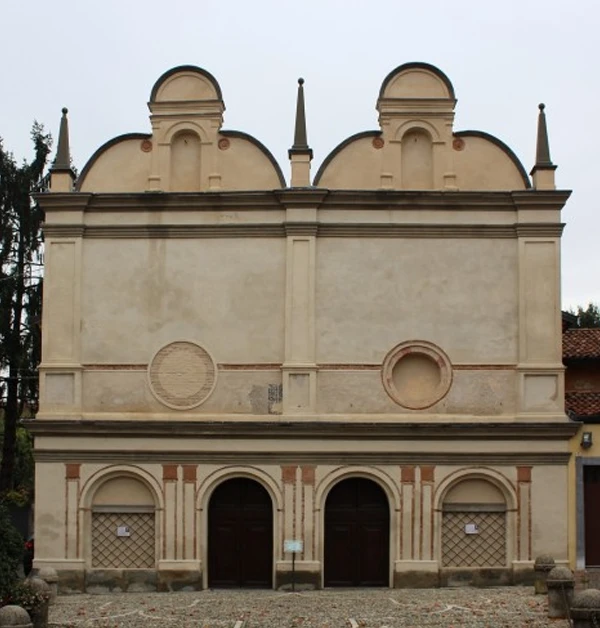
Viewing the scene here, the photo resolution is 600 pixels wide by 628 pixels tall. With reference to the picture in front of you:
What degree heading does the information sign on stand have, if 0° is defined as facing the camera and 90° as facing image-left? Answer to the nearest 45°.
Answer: approximately 0°

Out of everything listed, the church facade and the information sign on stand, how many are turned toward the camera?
2

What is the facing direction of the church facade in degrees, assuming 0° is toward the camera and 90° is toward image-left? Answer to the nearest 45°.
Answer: approximately 0°

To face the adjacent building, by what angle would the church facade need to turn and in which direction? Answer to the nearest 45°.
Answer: approximately 90° to its left

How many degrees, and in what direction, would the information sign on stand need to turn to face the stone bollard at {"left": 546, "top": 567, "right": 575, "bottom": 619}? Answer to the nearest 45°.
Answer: approximately 45° to its left

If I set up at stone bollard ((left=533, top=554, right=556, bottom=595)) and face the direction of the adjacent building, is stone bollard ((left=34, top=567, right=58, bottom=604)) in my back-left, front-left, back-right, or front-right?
back-left

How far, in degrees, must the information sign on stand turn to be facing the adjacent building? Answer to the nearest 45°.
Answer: approximately 90° to its left
